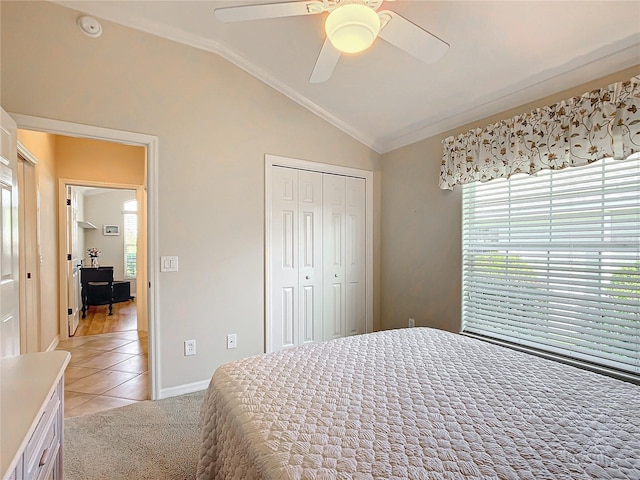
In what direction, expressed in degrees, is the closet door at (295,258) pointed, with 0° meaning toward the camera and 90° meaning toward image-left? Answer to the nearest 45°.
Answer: approximately 315°

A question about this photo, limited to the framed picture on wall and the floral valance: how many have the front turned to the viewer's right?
0

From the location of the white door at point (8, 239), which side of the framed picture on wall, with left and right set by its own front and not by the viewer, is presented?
front

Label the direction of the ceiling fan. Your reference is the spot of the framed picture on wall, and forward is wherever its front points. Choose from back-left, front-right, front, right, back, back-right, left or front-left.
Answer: front

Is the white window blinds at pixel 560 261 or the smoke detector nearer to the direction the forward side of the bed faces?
the smoke detector

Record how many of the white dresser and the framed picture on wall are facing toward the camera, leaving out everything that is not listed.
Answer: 1

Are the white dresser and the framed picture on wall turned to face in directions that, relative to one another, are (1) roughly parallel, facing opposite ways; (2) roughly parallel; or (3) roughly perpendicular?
roughly perpendicular

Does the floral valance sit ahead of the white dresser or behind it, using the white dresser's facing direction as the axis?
ahead

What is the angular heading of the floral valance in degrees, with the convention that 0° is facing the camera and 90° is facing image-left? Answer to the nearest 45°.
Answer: approximately 45°

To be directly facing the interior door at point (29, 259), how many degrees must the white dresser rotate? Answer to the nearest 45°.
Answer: approximately 90° to its left

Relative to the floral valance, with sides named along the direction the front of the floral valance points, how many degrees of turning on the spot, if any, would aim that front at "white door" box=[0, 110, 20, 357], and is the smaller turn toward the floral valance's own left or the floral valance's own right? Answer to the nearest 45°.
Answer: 0° — it already faces it

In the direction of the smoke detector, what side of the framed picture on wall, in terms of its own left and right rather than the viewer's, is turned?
front

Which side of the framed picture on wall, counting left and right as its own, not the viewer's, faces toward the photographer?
front

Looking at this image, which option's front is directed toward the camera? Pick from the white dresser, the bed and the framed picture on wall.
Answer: the framed picture on wall

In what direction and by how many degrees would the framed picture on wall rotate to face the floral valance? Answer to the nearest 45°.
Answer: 0° — it already faces it

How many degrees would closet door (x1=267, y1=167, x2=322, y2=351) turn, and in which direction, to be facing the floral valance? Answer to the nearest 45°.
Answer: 0° — it already faces it

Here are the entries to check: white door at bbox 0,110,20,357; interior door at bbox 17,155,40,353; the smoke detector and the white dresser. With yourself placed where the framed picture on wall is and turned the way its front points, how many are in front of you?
4

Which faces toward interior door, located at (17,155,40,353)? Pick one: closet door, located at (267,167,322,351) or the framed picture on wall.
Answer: the framed picture on wall

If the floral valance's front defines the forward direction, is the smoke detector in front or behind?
in front

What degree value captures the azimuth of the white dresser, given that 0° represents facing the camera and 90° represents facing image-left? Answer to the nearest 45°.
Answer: approximately 270°
